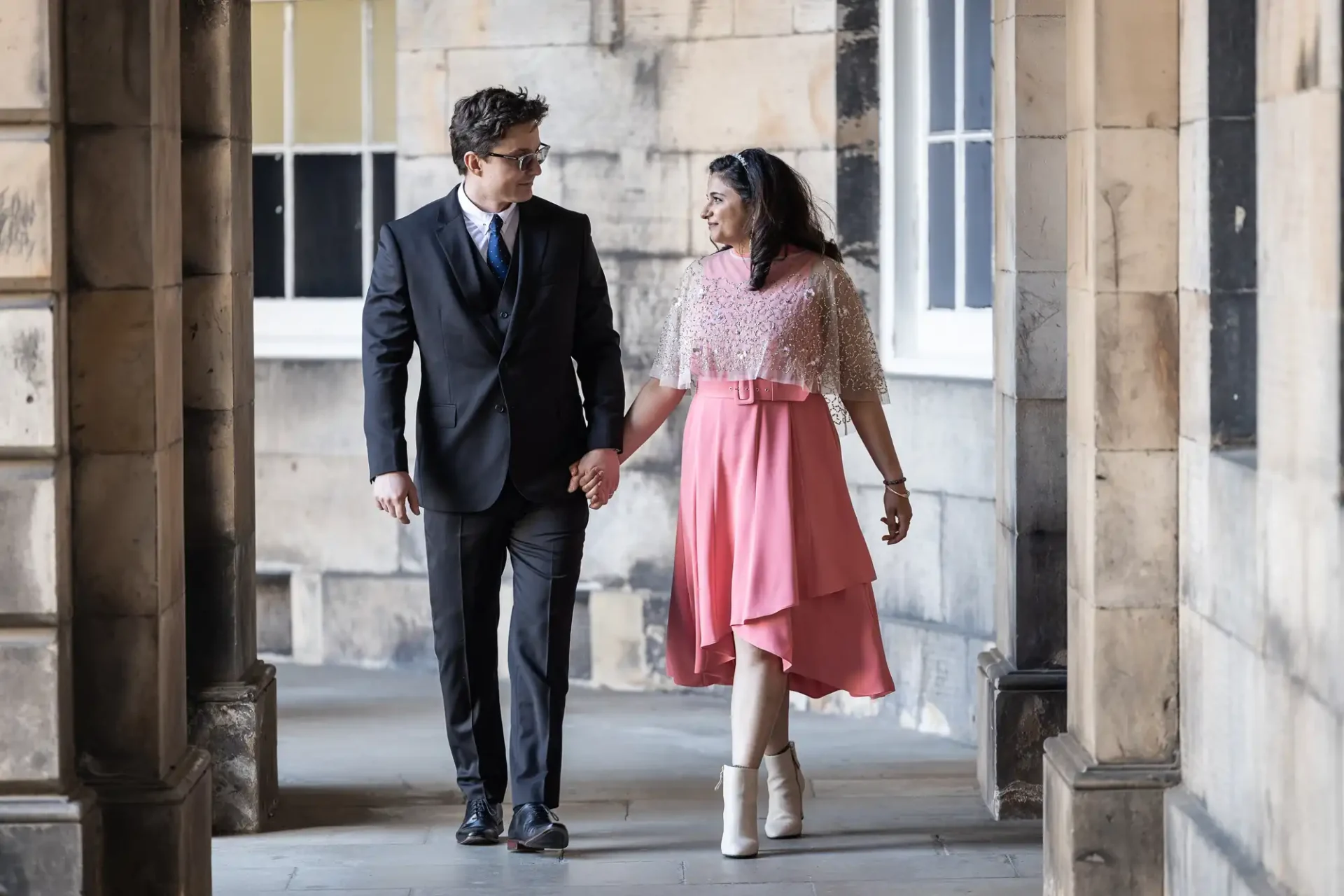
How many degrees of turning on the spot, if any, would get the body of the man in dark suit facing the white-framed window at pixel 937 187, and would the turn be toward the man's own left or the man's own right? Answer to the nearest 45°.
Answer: approximately 135° to the man's own left

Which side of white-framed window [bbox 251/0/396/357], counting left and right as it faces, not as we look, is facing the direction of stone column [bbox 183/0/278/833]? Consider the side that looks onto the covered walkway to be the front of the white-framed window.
front

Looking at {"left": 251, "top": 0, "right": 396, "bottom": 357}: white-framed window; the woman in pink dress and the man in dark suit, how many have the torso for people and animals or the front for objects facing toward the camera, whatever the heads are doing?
3

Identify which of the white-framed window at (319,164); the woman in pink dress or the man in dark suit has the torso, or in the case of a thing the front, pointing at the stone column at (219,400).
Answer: the white-framed window

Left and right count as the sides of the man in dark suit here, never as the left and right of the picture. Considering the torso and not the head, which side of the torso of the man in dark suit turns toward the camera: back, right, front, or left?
front

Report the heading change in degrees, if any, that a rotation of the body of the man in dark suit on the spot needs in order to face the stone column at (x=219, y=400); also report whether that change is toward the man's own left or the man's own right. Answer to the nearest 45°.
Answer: approximately 135° to the man's own right

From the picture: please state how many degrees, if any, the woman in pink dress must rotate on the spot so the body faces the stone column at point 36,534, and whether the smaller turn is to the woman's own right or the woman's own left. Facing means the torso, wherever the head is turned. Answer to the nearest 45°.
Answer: approximately 45° to the woman's own right

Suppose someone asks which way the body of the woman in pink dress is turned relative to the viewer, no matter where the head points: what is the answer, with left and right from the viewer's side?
facing the viewer

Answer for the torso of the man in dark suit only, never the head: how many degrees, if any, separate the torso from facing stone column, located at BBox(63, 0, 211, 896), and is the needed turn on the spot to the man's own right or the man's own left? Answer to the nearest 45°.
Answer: approximately 45° to the man's own right

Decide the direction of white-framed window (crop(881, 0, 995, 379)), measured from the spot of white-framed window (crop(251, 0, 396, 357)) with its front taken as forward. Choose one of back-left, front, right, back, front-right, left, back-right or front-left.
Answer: front-left

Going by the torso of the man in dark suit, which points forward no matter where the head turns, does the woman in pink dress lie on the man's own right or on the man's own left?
on the man's own left

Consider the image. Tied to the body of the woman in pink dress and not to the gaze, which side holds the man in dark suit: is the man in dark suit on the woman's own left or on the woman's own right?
on the woman's own right

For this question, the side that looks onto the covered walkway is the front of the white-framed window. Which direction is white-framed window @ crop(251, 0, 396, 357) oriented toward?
toward the camera

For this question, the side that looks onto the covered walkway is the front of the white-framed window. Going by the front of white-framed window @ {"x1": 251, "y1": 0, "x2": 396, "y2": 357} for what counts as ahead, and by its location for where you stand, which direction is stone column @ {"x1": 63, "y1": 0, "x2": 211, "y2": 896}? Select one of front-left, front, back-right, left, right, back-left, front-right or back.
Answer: front
